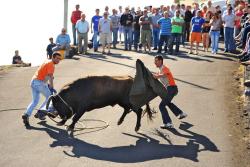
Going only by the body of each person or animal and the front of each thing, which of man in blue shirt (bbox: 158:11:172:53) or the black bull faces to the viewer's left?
the black bull

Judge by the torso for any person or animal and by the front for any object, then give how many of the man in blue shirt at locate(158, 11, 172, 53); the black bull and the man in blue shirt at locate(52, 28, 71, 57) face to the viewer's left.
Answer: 1

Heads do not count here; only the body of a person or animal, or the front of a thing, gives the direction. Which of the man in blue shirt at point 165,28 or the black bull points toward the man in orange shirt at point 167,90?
the man in blue shirt

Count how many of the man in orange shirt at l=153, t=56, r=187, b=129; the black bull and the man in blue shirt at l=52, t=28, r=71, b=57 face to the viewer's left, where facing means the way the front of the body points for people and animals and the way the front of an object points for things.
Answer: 2

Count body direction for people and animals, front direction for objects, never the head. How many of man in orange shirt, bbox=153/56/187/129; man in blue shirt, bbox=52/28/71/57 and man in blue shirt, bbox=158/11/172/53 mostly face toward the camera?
2

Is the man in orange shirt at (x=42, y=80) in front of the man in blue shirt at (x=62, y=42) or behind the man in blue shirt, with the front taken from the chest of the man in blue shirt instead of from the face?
in front

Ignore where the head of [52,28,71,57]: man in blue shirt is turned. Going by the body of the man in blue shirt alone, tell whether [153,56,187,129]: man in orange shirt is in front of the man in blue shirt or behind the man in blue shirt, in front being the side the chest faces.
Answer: in front

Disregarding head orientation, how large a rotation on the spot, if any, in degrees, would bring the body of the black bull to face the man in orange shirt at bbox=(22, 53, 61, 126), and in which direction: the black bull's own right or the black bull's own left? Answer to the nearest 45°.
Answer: approximately 45° to the black bull's own right

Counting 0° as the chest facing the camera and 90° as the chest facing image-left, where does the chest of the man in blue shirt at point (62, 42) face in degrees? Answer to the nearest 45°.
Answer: approximately 0°

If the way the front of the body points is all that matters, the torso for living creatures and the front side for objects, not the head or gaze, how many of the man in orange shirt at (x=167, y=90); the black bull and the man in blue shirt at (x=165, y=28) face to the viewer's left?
2

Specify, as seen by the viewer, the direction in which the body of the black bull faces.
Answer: to the viewer's left

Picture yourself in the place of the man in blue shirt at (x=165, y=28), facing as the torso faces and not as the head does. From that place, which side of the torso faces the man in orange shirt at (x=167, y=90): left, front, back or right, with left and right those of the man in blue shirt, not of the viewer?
front

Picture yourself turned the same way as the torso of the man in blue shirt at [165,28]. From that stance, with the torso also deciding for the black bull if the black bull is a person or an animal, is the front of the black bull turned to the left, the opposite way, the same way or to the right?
to the right

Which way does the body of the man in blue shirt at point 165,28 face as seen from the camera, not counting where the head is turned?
toward the camera

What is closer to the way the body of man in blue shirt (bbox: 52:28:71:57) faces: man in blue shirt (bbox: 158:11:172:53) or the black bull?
the black bull

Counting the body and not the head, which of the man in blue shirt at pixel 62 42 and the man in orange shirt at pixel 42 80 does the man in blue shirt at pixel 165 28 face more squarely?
the man in orange shirt

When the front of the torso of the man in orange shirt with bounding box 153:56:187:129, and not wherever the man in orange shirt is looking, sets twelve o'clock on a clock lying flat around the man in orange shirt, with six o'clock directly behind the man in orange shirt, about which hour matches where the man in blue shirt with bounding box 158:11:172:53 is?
The man in blue shirt is roughly at 3 o'clock from the man in orange shirt.

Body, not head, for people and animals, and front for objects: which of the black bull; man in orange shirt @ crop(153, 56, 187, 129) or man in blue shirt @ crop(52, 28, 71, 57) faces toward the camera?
the man in blue shirt
